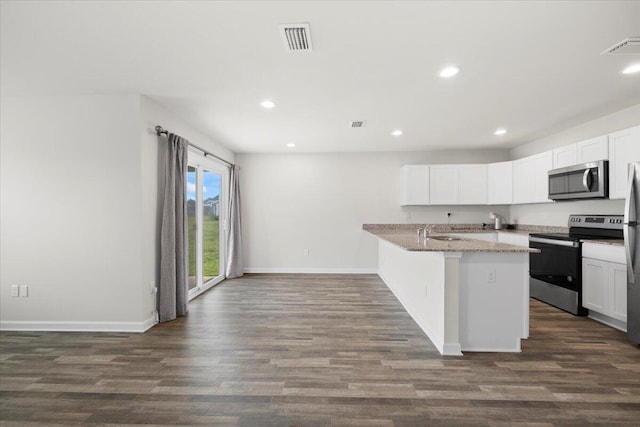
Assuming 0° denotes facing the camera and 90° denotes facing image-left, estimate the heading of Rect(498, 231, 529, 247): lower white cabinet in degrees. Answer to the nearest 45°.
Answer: approximately 45°

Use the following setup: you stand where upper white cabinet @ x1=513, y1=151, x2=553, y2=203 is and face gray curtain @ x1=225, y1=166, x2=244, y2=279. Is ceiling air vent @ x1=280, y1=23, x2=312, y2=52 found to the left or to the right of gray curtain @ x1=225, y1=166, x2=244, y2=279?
left

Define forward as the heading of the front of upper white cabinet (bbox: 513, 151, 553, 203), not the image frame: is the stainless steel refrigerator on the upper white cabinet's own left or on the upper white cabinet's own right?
on the upper white cabinet's own left

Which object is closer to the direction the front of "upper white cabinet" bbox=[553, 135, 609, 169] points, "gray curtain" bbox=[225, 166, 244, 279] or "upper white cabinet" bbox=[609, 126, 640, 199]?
the gray curtain

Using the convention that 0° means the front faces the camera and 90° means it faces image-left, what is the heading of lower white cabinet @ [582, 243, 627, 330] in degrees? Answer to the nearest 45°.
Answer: approximately 45°

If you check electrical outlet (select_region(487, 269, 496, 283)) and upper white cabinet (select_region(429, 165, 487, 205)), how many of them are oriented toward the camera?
2

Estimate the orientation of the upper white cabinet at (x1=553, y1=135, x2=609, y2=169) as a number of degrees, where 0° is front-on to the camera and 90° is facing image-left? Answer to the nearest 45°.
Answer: approximately 45°

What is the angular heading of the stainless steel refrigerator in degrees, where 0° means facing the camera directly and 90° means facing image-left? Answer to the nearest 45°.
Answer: approximately 45°

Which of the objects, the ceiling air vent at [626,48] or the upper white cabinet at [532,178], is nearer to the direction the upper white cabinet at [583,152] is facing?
the ceiling air vent
